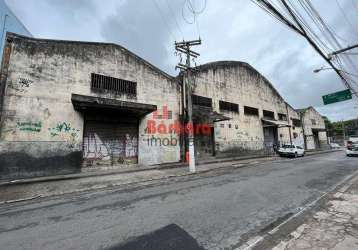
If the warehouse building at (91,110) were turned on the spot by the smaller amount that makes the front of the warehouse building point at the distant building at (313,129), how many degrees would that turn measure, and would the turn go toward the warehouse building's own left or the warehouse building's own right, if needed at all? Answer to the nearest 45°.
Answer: approximately 90° to the warehouse building's own left

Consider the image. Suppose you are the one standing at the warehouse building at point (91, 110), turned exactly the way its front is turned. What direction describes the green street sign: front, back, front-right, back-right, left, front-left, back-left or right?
front-left

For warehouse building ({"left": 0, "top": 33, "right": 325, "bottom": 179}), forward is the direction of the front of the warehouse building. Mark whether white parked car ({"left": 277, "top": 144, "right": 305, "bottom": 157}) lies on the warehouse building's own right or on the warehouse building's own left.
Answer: on the warehouse building's own left

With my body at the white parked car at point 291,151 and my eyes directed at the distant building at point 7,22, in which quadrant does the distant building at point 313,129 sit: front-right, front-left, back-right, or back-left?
back-right

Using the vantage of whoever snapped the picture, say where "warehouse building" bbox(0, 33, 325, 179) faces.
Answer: facing the viewer and to the right of the viewer

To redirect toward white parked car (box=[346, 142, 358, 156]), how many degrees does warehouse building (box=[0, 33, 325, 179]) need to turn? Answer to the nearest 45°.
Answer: approximately 45° to its left
